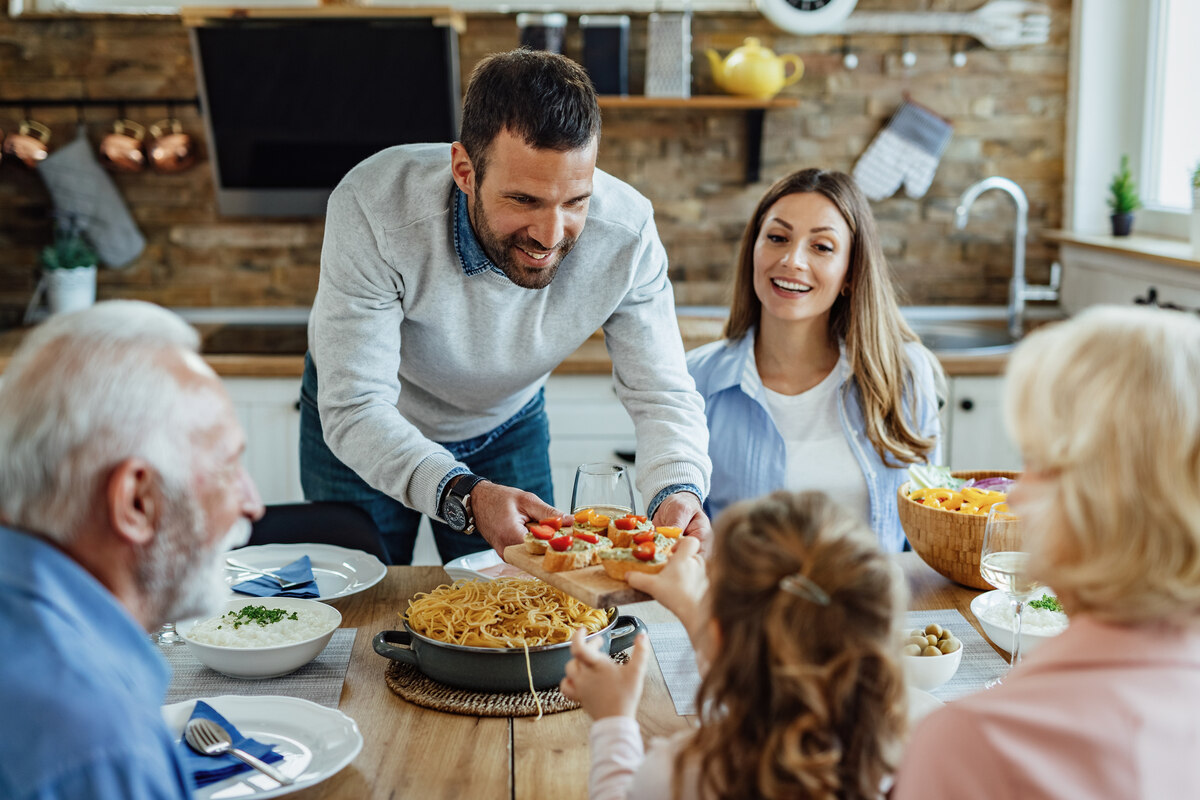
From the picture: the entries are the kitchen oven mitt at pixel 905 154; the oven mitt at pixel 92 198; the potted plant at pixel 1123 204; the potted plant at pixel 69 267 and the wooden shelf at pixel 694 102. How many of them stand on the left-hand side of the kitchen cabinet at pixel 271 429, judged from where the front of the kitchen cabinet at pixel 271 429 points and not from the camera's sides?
3

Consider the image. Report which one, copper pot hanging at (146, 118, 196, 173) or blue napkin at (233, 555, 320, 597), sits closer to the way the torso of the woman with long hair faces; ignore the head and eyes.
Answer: the blue napkin

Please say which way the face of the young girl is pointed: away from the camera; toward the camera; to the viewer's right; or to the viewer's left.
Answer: away from the camera
